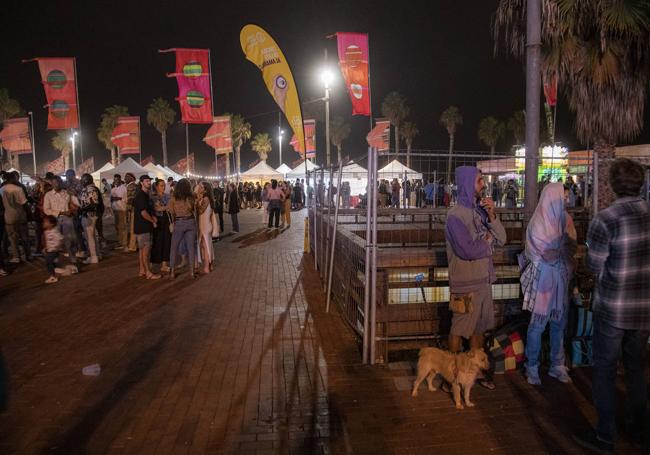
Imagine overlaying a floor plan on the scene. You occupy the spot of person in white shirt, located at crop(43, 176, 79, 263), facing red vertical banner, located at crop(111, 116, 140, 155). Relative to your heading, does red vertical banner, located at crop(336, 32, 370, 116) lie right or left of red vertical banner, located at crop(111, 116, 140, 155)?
right

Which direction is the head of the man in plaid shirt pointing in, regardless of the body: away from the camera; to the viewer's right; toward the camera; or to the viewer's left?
away from the camera

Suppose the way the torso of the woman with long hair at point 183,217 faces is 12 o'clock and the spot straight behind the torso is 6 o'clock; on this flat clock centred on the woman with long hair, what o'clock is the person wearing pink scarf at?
The person wearing pink scarf is roughly at 5 o'clock from the woman with long hair.

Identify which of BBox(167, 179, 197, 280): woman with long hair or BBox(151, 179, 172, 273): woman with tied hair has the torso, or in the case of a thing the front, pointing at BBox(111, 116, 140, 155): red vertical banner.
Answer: BBox(167, 179, 197, 280): woman with long hair

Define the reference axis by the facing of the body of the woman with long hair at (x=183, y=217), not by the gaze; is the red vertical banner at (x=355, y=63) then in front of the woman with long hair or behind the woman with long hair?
in front

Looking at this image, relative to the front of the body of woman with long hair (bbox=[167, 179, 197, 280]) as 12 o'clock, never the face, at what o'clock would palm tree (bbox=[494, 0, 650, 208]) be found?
The palm tree is roughly at 3 o'clock from the woman with long hair.

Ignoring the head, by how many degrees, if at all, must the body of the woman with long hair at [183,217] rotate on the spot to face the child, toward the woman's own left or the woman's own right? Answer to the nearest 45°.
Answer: approximately 90° to the woman's own left

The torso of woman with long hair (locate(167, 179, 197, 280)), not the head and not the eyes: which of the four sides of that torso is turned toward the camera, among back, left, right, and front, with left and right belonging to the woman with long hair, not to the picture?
back
